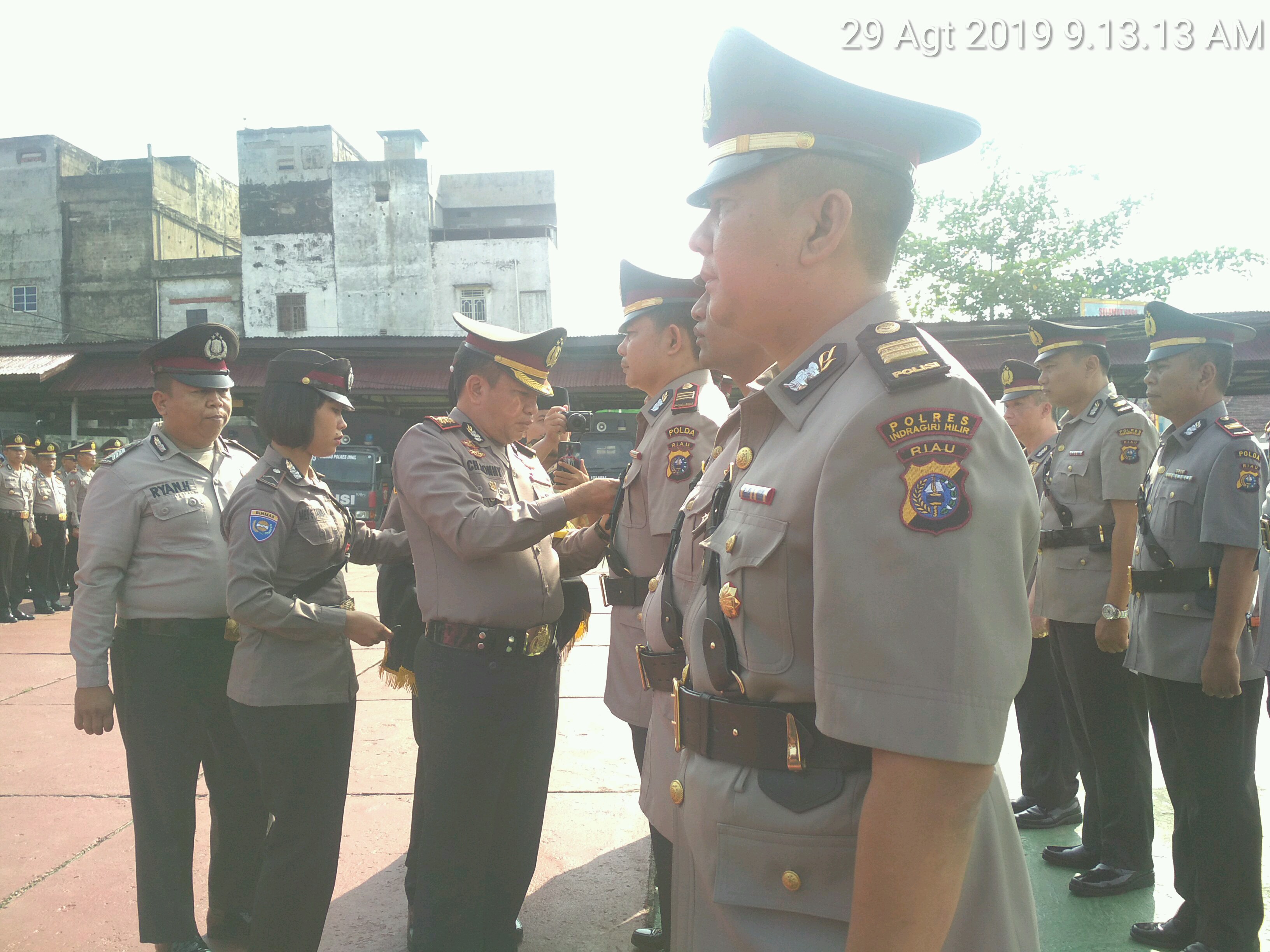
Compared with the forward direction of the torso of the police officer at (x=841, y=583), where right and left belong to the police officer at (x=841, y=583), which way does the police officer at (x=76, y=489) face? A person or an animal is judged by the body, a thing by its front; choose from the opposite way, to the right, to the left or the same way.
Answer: the opposite way

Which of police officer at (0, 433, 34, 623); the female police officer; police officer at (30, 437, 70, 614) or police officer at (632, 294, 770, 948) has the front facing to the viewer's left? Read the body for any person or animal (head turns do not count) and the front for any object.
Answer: police officer at (632, 294, 770, 948)

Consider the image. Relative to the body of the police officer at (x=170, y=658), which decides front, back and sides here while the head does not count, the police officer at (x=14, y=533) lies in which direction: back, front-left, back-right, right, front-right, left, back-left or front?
back-left

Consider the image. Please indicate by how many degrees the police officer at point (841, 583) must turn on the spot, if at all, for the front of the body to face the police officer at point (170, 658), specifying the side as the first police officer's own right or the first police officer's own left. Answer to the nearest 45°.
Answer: approximately 45° to the first police officer's own right

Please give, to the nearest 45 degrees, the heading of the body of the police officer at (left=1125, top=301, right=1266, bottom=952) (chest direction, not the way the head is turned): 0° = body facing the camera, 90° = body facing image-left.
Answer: approximately 90°

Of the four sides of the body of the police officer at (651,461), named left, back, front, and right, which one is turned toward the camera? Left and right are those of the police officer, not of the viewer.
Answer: left

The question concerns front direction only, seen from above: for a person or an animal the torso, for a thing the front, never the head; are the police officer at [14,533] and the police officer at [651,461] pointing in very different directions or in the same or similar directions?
very different directions

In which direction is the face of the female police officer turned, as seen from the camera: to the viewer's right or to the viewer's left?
to the viewer's right

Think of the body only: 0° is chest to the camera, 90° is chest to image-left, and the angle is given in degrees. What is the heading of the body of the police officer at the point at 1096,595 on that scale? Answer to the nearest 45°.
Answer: approximately 90°

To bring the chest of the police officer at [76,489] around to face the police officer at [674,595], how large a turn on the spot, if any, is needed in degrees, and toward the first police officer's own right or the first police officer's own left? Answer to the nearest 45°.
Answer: approximately 45° to the first police officer's own right

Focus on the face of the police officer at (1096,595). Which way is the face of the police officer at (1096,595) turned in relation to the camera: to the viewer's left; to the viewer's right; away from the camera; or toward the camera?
to the viewer's left
